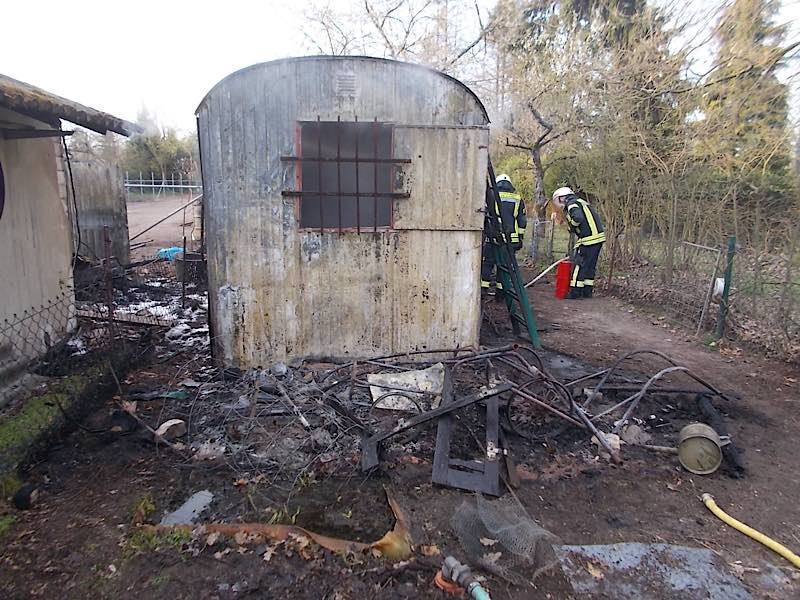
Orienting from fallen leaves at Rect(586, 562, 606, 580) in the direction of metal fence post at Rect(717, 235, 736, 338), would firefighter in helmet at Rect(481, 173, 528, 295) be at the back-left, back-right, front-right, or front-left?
front-left

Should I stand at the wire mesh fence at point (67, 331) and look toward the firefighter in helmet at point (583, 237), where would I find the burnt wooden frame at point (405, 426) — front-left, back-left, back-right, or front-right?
front-right

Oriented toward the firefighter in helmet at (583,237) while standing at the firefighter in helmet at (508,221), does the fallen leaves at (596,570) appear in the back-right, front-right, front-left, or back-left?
back-right

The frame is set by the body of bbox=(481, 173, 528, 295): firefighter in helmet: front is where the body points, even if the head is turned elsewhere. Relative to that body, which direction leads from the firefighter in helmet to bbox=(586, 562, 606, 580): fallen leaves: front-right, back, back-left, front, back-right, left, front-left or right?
back
